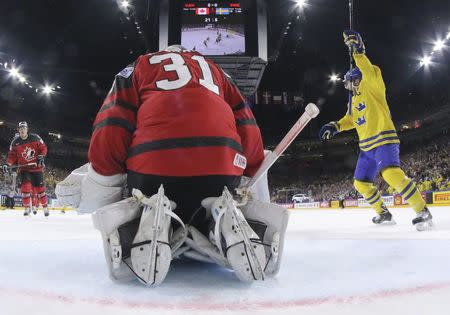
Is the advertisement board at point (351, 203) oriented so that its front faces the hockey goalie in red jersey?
yes

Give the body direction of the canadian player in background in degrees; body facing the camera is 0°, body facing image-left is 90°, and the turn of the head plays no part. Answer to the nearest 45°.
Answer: approximately 0°

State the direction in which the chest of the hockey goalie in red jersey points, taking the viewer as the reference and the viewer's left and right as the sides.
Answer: facing away from the viewer

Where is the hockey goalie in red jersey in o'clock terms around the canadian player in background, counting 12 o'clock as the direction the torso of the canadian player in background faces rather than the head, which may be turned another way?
The hockey goalie in red jersey is roughly at 12 o'clock from the canadian player in background.

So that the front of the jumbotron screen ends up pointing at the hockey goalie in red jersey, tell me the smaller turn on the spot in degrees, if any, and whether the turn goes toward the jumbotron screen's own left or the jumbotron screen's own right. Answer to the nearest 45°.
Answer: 0° — it already faces them

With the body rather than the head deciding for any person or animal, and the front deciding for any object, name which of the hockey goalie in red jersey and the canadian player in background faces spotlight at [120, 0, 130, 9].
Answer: the hockey goalie in red jersey

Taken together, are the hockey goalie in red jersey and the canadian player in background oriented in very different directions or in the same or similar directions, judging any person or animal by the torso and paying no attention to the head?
very different directions
